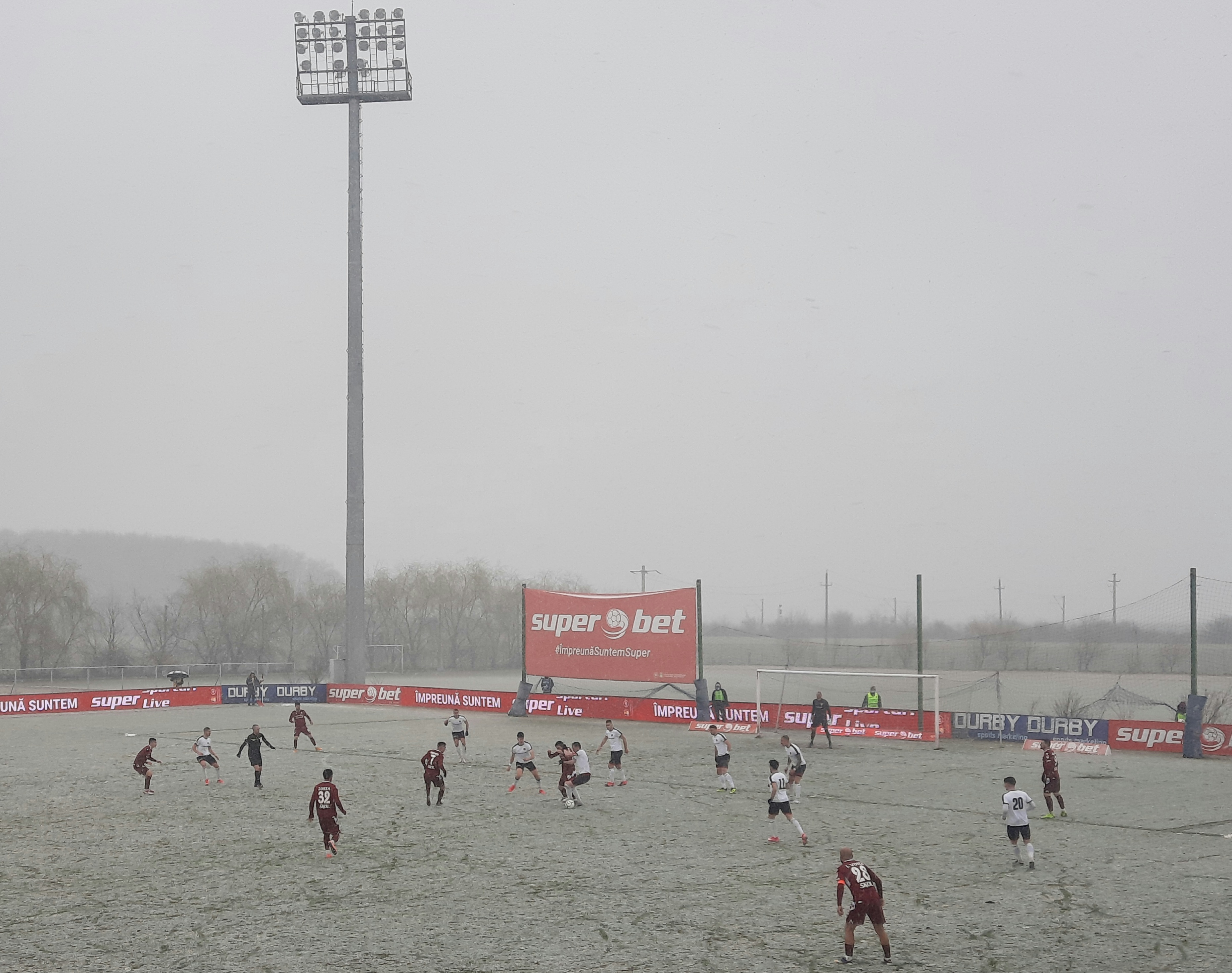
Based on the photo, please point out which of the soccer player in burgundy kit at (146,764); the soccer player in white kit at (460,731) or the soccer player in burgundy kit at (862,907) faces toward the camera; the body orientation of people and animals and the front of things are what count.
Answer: the soccer player in white kit

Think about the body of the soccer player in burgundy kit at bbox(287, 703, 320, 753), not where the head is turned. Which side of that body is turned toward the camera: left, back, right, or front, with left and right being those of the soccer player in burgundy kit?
front

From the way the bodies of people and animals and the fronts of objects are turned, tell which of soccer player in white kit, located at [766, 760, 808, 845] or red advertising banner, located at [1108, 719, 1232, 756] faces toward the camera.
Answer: the red advertising banner

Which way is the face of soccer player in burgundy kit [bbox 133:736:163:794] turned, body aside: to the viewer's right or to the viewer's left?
to the viewer's right

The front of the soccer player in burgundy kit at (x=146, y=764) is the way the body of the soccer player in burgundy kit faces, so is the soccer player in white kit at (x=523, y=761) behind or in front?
in front

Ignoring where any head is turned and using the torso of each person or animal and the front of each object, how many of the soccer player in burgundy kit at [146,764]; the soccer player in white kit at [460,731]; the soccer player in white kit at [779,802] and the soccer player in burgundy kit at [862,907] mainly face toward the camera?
1

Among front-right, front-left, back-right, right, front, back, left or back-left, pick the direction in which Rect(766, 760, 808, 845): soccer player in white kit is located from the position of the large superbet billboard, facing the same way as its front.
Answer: front

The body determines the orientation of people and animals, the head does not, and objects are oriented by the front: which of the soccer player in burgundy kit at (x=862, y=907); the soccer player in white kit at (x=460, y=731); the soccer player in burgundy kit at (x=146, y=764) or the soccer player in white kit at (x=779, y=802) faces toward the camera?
the soccer player in white kit at (x=460, y=731)

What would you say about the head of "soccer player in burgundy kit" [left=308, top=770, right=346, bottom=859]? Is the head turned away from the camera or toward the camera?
away from the camera

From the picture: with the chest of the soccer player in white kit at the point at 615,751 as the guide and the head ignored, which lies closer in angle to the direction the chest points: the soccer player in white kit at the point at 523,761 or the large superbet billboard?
the soccer player in white kit

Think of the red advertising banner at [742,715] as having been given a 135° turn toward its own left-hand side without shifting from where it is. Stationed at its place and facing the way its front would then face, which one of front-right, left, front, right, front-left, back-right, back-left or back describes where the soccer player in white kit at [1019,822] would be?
back-right

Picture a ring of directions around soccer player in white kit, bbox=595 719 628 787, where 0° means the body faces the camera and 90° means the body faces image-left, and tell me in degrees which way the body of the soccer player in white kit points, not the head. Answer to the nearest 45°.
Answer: approximately 45°

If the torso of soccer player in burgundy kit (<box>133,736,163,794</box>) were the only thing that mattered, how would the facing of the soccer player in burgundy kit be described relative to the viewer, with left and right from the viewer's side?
facing to the right of the viewer

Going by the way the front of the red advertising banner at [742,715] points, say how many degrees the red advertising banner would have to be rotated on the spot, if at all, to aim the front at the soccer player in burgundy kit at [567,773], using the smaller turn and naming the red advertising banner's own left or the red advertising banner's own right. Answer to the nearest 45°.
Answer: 0° — it already faces them

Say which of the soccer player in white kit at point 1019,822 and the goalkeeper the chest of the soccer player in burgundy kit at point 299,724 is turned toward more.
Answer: the soccer player in white kit
